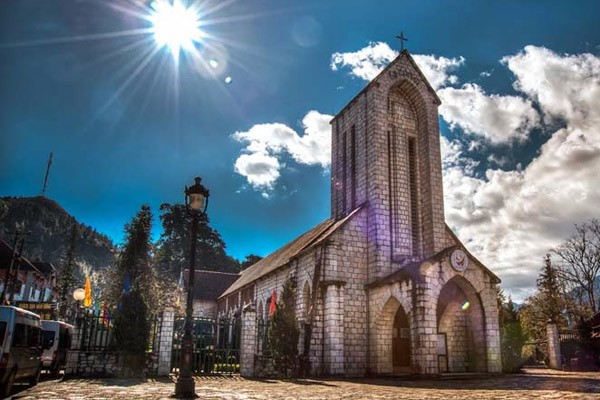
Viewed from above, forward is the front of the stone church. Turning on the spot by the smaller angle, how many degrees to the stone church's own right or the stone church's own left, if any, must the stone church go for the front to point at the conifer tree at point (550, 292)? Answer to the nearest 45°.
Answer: approximately 90° to the stone church's own left

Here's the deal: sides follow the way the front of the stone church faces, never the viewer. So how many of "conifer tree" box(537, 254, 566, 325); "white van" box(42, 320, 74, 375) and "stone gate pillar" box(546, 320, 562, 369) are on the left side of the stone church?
2

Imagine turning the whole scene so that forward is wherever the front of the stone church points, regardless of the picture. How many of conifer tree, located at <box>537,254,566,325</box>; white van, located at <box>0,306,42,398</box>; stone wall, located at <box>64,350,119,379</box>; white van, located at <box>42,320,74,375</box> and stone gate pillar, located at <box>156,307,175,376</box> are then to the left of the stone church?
1

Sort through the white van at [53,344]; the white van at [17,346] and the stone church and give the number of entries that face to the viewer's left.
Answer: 0

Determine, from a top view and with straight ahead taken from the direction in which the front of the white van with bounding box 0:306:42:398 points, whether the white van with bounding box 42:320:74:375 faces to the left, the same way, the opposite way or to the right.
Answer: the same way

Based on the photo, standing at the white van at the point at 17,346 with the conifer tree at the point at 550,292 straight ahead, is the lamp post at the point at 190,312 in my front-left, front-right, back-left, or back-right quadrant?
front-right

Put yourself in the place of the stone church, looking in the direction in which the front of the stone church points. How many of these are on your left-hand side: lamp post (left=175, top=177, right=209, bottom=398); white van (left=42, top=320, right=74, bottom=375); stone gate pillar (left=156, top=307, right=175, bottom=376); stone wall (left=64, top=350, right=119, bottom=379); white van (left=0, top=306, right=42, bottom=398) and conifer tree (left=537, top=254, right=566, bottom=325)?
1

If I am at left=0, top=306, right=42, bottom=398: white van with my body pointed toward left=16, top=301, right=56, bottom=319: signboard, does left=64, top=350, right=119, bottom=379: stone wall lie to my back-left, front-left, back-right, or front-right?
front-right

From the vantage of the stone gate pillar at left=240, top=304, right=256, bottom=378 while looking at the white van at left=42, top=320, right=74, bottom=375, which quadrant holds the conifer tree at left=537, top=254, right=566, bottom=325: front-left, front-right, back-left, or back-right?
back-right

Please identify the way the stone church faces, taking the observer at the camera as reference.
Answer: facing the viewer and to the right of the viewer

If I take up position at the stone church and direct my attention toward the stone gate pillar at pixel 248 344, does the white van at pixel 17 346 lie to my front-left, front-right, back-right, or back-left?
front-left

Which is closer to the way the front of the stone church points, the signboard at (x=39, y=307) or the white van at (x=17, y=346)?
the white van
